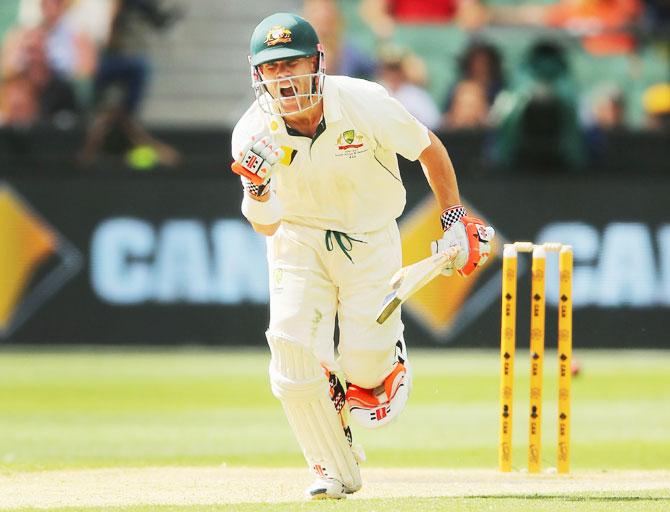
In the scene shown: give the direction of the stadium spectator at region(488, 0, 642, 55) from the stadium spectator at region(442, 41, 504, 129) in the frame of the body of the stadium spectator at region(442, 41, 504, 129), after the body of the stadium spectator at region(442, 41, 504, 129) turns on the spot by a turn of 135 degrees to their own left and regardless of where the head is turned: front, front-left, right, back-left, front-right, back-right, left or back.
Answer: front

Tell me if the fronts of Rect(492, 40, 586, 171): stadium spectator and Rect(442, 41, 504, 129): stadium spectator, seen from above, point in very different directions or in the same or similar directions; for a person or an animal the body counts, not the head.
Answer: same or similar directions

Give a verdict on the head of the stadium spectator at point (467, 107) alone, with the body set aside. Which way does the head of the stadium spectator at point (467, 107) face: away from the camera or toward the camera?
toward the camera

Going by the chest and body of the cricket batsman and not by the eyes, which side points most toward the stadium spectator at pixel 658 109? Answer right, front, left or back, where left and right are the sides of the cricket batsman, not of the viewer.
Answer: back

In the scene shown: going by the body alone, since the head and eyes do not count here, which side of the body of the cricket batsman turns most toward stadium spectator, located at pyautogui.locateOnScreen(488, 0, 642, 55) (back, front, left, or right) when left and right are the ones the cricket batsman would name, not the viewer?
back

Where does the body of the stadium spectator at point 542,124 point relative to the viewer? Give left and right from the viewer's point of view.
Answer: facing the viewer

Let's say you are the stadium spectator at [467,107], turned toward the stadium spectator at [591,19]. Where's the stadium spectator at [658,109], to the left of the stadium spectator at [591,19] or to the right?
right

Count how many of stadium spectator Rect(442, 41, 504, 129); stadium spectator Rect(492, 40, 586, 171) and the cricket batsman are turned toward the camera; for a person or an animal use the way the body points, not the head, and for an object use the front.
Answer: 3

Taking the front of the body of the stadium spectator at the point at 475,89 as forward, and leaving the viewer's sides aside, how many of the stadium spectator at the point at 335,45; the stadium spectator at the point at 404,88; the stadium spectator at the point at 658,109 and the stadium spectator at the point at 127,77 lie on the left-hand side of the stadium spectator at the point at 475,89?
1

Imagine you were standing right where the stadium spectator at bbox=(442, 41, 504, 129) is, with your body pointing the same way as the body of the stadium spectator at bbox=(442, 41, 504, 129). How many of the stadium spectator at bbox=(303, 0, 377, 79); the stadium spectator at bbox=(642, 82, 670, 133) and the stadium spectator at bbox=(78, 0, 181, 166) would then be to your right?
2

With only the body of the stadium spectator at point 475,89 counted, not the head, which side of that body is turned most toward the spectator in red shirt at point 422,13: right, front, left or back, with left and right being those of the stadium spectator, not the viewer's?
back

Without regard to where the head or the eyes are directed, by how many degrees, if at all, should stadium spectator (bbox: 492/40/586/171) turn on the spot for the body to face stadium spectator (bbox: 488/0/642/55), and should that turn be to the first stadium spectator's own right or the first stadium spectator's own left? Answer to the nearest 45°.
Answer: approximately 180°

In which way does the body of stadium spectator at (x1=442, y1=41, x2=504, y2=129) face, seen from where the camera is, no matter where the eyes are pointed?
toward the camera

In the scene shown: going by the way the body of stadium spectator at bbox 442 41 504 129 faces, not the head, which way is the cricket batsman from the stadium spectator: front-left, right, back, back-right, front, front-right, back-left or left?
front

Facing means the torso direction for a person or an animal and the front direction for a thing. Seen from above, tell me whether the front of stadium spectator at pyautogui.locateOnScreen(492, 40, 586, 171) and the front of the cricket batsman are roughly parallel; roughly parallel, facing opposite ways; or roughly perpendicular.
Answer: roughly parallel

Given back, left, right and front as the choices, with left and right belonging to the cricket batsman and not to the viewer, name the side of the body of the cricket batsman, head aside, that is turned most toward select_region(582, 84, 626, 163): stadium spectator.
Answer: back

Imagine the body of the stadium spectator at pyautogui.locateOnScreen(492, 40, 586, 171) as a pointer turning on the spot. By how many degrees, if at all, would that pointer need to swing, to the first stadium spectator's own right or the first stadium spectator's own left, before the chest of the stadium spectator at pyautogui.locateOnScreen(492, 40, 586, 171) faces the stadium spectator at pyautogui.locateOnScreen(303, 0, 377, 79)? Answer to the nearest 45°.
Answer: approximately 135° to the first stadium spectator's own right

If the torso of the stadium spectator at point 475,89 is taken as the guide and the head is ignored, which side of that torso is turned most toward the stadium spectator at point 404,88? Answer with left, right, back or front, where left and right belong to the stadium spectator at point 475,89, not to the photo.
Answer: right

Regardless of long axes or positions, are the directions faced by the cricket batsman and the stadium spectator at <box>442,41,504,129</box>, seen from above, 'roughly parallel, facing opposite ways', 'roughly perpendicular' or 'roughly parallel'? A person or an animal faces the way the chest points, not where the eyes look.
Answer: roughly parallel
